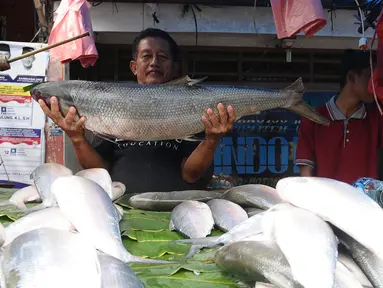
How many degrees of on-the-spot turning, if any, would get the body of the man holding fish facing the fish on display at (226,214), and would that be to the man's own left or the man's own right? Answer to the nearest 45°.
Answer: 0° — they already face it

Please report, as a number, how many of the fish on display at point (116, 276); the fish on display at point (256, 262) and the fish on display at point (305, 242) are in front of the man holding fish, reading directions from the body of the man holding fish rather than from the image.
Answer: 3

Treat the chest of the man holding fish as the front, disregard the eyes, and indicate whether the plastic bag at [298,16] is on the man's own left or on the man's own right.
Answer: on the man's own left

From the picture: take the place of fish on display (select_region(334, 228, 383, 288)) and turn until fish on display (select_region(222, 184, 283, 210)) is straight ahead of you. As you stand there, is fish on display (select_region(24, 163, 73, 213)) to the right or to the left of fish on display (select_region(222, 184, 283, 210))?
left

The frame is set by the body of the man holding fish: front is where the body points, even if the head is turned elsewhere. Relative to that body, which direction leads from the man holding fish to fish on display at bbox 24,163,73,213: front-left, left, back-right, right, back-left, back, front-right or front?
front-right

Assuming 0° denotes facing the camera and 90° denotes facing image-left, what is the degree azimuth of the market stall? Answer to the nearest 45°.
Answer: approximately 0°

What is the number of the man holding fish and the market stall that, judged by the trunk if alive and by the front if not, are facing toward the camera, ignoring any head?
2

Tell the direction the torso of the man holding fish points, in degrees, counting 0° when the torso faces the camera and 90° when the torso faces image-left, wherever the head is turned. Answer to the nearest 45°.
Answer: approximately 0°
